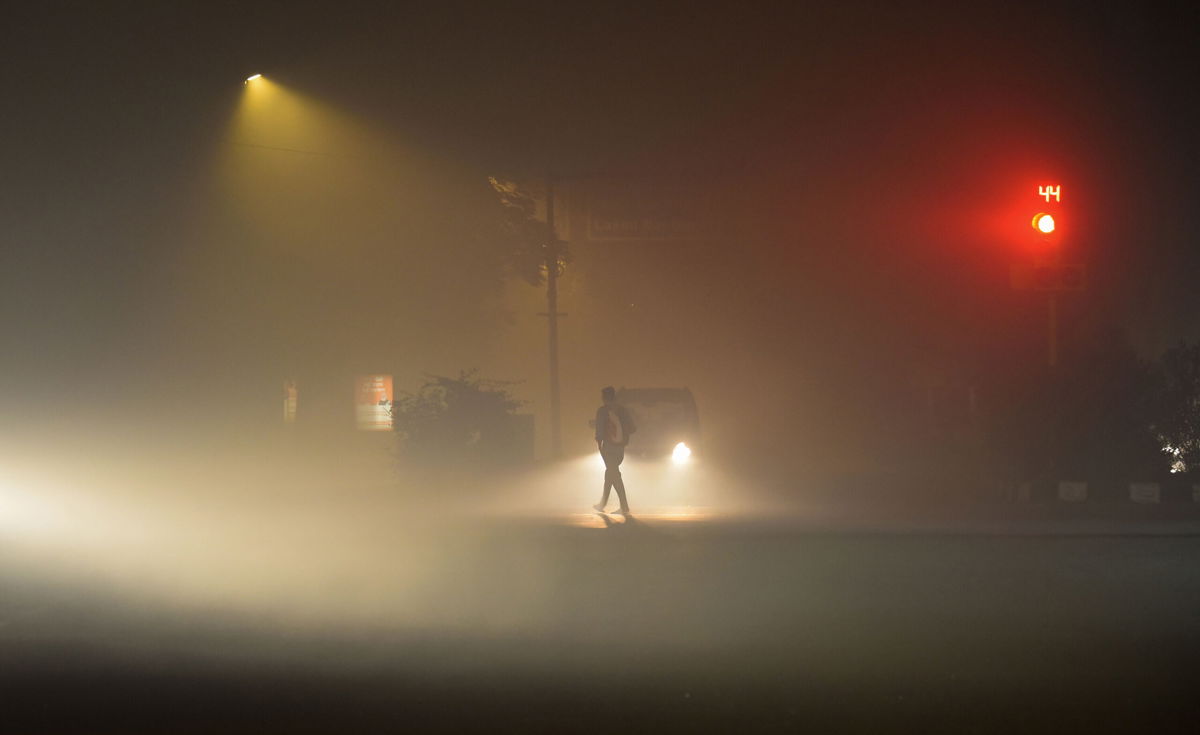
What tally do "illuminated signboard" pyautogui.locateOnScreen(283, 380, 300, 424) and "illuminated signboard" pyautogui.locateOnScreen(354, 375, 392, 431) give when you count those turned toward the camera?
2

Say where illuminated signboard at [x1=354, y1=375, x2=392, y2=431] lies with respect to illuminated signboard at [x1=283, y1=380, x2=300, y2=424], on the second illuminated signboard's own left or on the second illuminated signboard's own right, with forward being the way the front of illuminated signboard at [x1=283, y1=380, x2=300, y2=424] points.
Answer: on the second illuminated signboard's own left

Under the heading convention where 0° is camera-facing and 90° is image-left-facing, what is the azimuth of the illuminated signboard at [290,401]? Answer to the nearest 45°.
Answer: approximately 0°

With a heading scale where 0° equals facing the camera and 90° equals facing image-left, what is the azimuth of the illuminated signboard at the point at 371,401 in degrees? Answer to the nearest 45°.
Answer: approximately 0°

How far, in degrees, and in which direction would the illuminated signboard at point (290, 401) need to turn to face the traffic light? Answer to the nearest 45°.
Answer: approximately 45° to its left

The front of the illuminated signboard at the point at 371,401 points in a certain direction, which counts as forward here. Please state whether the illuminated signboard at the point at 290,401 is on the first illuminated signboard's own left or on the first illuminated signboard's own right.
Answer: on the first illuminated signboard's own right
